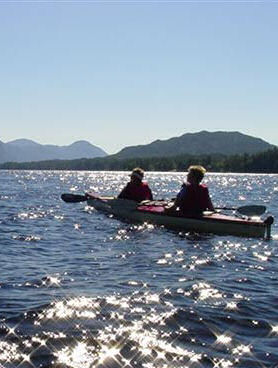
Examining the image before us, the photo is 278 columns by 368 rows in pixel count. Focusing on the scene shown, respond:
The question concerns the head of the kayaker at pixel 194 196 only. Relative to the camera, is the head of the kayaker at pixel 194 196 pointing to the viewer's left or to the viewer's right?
to the viewer's left

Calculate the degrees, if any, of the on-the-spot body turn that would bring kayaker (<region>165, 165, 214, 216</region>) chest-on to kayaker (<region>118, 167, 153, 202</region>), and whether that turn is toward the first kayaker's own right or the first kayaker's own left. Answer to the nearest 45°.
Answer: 0° — they already face them

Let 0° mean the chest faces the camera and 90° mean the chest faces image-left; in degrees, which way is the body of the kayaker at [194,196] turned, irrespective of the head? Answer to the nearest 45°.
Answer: approximately 135°
